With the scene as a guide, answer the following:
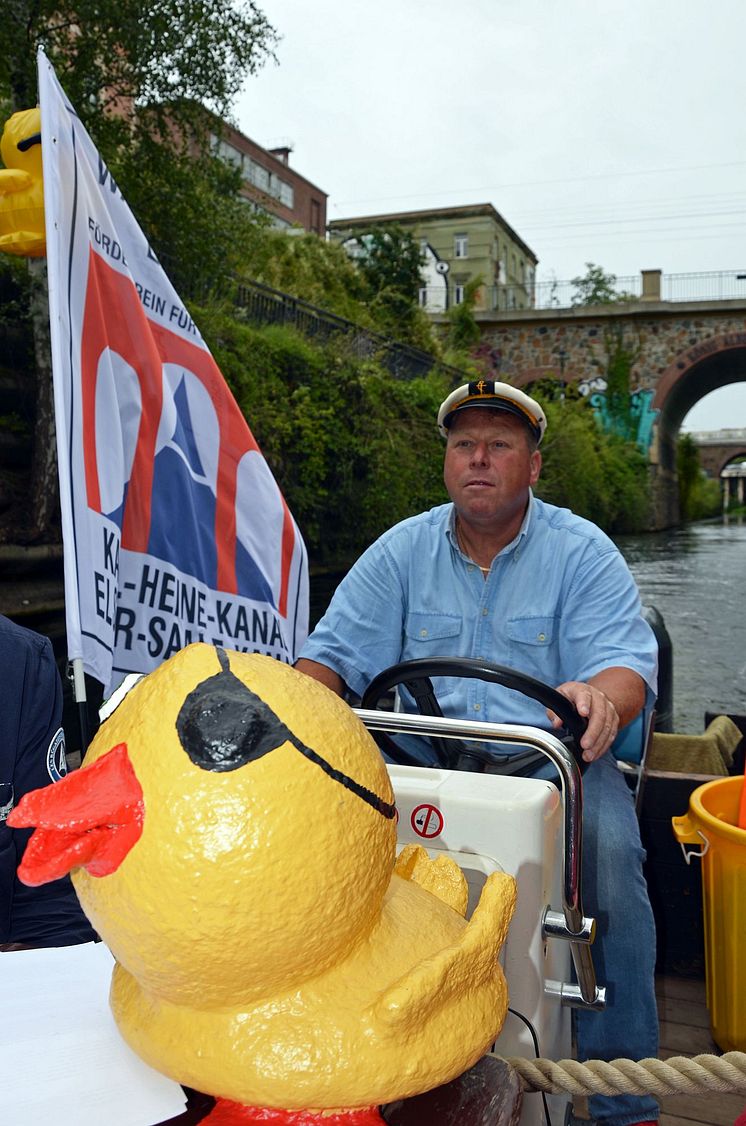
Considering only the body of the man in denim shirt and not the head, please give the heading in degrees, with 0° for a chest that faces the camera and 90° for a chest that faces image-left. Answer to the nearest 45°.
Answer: approximately 0°

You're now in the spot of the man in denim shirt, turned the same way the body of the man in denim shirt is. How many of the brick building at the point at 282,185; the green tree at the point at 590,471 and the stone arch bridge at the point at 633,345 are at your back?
3

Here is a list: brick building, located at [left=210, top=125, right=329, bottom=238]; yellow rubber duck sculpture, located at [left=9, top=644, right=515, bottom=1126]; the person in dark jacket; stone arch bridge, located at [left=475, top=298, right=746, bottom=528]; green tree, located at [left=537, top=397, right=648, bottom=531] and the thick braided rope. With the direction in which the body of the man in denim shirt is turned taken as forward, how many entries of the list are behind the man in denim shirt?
3

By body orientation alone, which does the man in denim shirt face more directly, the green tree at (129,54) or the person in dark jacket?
the person in dark jacket

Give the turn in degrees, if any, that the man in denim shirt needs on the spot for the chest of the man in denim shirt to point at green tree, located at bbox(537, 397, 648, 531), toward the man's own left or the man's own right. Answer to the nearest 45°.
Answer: approximately 180°

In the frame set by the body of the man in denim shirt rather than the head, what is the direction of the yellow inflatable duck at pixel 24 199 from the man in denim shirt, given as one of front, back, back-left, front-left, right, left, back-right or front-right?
right
